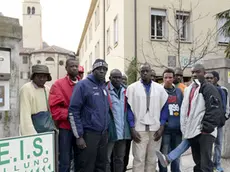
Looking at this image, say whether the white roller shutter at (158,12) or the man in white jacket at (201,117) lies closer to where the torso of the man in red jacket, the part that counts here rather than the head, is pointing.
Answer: the man in white jacket

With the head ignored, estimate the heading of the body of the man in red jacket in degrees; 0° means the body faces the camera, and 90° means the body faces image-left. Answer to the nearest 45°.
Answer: approximately 315°

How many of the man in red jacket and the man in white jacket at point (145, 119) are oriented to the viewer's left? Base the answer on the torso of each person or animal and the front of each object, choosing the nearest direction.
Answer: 0

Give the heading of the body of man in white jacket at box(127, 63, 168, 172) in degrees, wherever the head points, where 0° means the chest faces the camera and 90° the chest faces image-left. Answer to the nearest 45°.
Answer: approximately 0°

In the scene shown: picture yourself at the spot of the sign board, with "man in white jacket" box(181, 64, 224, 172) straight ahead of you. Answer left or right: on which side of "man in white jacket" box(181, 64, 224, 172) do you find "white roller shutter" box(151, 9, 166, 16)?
left

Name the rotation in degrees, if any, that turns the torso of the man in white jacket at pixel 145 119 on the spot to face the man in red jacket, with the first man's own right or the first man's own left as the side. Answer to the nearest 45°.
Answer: approximately 45° to the first man's own right

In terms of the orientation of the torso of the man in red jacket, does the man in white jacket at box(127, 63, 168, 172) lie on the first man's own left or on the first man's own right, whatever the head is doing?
on the first man's own left

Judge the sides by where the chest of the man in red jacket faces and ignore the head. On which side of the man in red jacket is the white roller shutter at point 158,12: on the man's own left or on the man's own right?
on the man's own left

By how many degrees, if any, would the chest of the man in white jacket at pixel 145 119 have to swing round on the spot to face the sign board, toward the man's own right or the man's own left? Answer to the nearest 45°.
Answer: approximately 45° to the man's own right
